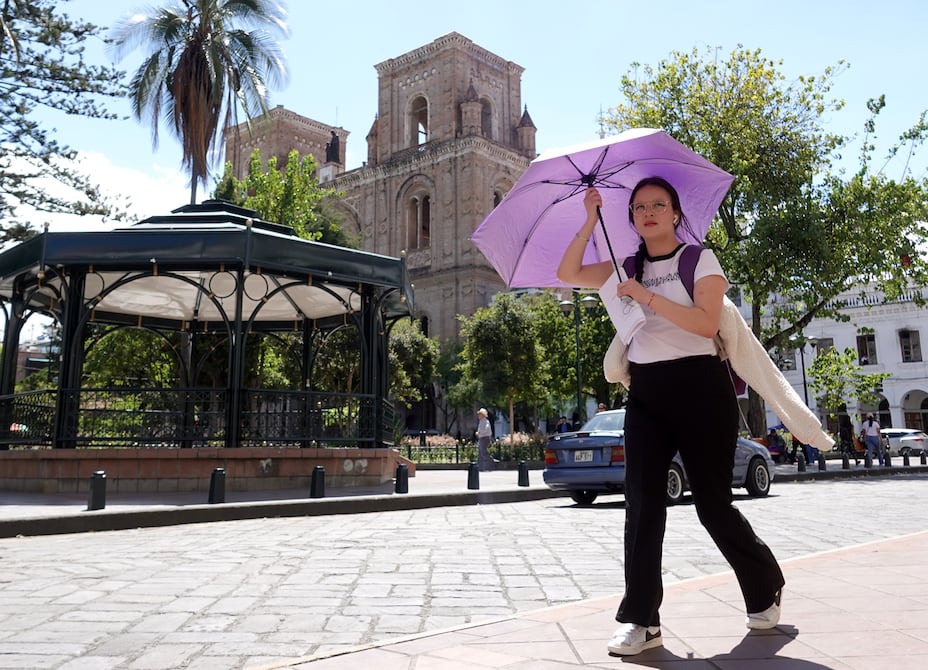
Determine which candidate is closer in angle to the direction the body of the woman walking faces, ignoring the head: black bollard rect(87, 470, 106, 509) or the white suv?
the black bollard

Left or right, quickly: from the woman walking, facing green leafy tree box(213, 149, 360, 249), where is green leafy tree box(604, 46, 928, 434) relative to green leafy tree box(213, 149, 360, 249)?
right

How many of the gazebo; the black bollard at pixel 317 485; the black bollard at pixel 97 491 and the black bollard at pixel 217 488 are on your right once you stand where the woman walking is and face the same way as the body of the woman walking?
4

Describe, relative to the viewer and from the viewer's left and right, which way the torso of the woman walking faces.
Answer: facing the viewer and to the left of the viewer

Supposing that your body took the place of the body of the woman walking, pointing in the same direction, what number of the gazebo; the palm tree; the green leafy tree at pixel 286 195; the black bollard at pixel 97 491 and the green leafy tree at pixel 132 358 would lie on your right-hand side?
5

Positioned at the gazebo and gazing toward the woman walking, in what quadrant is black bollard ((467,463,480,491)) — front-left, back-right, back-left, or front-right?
front-left

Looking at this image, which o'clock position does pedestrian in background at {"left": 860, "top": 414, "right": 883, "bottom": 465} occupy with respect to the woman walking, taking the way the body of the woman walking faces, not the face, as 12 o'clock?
The pedestrian in background is roughly at 5 o'clock from the woman walking.

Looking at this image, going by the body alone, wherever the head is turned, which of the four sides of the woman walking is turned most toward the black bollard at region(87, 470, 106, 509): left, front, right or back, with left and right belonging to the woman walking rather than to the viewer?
right

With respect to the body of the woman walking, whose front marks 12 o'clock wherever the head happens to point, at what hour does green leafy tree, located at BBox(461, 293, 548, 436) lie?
The green leafy tree is roughly at 4 o'clock from the woman walking.

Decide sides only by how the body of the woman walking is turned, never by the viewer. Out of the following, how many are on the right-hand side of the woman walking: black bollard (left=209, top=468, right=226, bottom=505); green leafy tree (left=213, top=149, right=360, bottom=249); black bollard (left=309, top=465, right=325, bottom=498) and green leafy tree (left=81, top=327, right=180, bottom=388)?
4

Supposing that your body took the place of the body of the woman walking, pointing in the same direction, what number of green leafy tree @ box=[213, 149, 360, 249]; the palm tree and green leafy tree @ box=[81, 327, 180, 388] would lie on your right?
3

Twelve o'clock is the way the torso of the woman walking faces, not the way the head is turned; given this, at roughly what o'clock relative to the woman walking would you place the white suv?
The white suv is roughly at 5 o'clock from the woman walking.

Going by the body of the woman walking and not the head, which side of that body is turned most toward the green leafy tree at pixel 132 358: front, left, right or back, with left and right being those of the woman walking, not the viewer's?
right

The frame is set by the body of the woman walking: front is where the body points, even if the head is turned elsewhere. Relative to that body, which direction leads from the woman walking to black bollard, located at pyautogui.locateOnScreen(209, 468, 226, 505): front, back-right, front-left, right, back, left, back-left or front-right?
right

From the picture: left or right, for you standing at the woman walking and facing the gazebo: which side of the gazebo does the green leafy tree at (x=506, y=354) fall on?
right

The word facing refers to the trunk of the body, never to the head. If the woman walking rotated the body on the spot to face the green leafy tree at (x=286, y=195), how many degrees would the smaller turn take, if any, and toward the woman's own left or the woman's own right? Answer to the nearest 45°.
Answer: approximately 90° to the woman's own right

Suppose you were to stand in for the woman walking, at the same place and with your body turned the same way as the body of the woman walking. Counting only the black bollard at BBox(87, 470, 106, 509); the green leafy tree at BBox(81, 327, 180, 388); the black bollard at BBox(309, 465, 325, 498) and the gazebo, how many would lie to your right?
4

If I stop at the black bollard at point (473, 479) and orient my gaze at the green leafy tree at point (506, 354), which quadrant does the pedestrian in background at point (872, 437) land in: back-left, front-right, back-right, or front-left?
front-right
